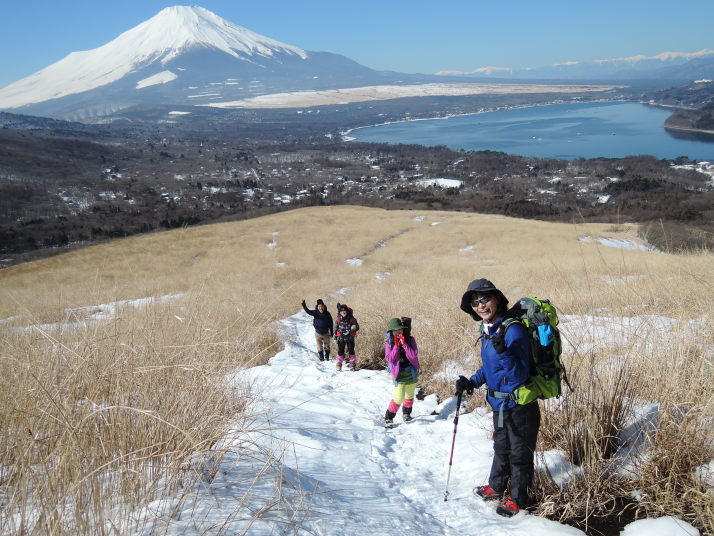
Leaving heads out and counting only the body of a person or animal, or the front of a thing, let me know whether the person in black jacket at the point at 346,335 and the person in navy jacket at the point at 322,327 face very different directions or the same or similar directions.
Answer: same or similar directions

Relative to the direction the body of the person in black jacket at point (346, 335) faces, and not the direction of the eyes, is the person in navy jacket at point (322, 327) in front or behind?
behind

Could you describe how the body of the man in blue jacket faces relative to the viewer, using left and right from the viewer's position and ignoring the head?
facing the viewer and to the left of the viewer

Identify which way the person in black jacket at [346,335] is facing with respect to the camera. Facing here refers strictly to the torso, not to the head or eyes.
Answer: toward the camera

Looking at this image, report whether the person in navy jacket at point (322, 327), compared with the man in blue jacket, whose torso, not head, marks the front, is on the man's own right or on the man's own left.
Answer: on the man's own right

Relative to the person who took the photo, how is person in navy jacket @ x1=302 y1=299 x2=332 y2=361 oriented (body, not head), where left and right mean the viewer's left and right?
facing the viewer

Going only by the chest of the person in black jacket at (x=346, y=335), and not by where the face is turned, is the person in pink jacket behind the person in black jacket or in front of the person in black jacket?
in front

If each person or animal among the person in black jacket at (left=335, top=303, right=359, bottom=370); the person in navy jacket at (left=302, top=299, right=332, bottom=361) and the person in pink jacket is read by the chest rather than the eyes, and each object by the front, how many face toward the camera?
3

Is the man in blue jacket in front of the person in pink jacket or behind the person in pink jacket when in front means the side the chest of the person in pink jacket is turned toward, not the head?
in front
